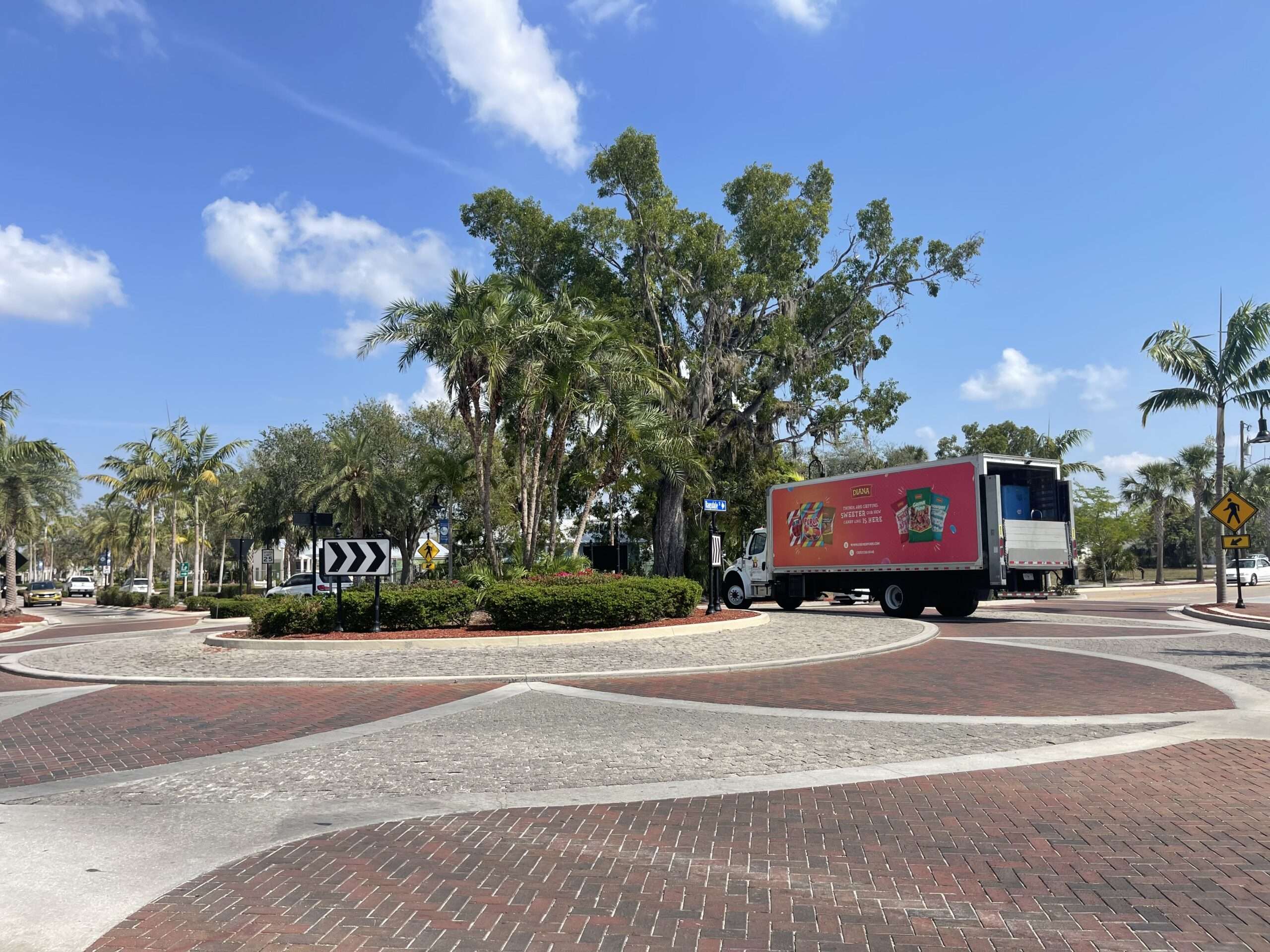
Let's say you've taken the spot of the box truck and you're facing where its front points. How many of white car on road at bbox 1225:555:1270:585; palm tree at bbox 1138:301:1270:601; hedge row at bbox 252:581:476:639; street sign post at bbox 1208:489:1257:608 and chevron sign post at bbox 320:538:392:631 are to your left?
2

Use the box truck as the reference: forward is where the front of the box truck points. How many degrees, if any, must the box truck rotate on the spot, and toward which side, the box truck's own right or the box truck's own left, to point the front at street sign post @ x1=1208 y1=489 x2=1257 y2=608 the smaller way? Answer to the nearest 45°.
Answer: approximately 135° to the box truck's own right

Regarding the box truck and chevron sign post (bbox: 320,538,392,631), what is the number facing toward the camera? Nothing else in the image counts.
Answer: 1

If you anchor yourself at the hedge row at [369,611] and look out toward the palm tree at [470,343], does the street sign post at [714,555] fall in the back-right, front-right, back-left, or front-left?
front-right

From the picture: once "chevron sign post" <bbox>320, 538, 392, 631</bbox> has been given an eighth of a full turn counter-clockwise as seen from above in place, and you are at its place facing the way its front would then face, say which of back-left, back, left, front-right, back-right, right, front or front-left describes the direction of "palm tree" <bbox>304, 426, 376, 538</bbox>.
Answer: back-left

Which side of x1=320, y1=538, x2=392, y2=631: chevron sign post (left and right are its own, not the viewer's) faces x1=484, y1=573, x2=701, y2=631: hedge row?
left

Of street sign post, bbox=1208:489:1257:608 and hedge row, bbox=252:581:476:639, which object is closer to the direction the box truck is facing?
the hedge row

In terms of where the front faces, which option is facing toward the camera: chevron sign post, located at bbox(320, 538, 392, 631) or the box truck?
the chevron sign post

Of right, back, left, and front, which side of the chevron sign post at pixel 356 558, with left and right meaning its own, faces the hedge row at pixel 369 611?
back

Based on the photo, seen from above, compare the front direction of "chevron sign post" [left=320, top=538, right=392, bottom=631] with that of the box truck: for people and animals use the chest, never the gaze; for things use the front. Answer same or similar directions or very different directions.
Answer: very different directions

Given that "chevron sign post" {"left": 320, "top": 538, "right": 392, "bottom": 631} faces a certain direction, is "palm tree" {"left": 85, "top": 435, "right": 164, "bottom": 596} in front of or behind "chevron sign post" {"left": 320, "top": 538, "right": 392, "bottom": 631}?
behind

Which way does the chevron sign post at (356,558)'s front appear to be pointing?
toward the camera
